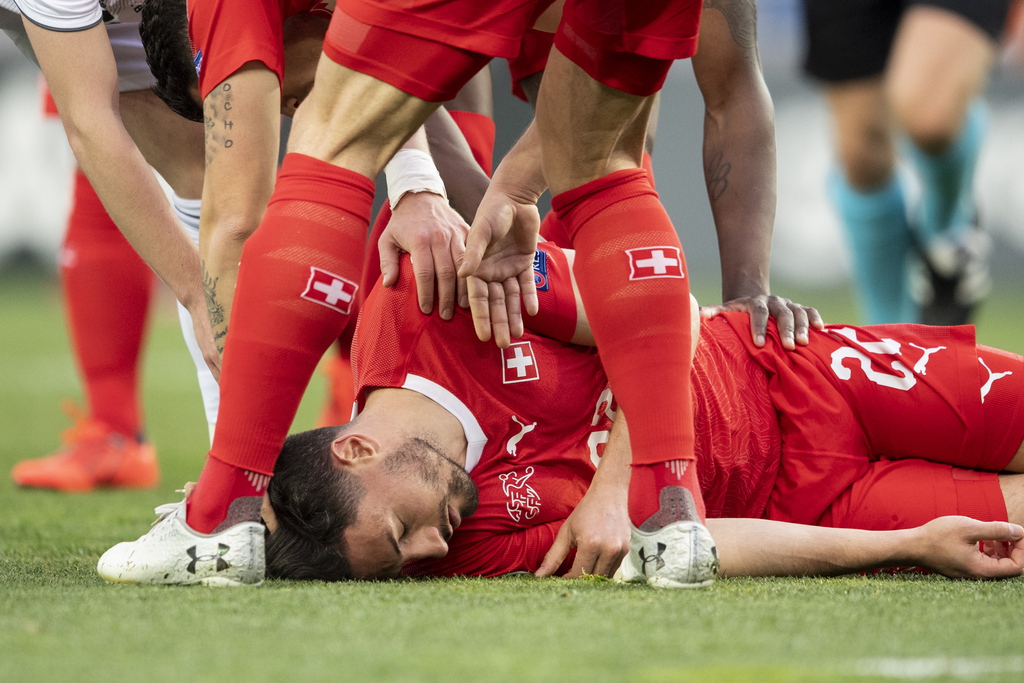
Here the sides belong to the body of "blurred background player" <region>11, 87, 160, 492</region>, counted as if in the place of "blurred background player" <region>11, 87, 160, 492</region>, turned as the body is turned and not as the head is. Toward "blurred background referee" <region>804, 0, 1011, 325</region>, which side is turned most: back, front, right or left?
back

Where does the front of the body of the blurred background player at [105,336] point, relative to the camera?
to the viewer's left

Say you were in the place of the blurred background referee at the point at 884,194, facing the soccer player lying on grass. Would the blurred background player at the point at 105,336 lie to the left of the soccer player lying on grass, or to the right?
right
